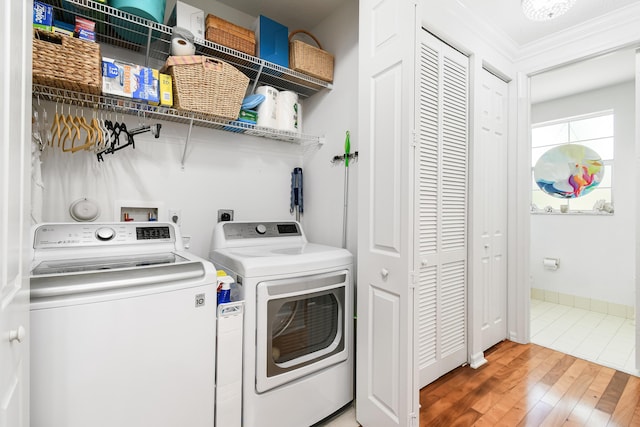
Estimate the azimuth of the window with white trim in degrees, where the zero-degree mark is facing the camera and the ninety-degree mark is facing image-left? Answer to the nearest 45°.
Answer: approximately 45°

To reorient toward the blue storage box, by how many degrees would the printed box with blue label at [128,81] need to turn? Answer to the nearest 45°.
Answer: approximately 45° to its left

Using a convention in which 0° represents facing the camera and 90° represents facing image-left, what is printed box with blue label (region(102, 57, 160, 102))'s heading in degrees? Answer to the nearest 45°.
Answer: approximately 315°

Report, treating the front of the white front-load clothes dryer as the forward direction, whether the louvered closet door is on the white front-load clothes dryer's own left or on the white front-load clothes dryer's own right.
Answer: on the white front-load clothes dryer's own left

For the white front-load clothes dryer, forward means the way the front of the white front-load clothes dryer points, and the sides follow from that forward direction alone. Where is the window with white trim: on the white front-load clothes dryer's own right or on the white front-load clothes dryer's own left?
on the white front-load clothes dryer's own left
